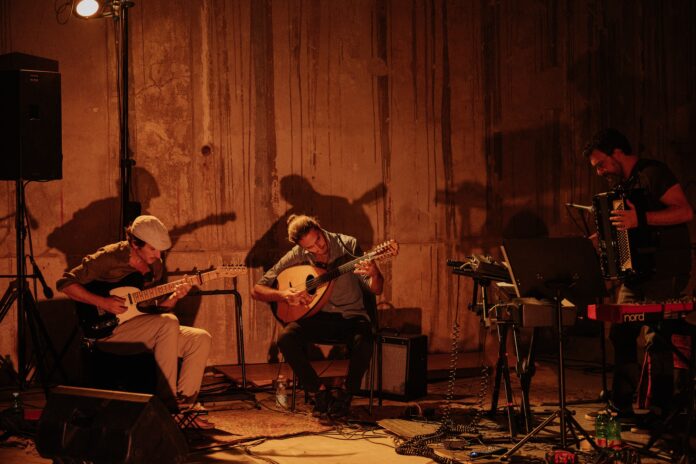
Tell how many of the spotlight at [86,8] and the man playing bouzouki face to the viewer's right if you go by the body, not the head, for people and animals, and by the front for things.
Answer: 0

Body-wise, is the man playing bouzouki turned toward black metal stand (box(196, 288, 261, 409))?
no

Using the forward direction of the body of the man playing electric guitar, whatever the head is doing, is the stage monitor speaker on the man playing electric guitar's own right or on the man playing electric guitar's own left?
on the man playing electric guitar's own right

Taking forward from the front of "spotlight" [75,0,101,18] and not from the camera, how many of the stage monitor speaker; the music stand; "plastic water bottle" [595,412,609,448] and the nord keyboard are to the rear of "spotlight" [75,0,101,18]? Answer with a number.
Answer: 0

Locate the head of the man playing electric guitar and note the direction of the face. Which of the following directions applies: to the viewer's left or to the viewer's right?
to the viewer's right

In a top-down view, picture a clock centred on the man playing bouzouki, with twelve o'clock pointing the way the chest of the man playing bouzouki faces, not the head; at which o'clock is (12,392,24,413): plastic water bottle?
The plastic water bottle is roughly at 2 o'clock from the man playing bouzouki.

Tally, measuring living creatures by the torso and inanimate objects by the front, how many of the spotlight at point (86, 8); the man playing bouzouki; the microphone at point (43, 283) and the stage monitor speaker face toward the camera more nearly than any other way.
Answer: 2

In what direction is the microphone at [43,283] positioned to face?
to the viewer's right

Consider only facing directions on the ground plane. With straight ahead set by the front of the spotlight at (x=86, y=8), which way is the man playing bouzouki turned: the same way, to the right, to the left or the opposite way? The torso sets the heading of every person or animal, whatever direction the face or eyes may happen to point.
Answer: the same way

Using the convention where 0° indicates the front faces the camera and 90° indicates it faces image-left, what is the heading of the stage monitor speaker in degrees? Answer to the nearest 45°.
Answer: approximately 225°

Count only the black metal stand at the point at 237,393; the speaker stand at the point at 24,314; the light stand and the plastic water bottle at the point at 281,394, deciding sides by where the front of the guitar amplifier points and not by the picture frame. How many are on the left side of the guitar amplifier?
0

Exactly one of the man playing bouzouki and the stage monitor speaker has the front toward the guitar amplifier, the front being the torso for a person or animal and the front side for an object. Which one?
the stage monitor speaker

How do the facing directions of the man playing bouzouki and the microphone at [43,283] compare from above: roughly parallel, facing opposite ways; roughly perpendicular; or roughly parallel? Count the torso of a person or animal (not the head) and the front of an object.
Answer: roughly perpendicular

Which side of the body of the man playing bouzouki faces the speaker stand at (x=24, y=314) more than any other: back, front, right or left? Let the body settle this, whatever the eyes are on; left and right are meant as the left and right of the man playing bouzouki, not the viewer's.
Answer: right

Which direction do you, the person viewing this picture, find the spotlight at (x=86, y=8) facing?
facing the viewer

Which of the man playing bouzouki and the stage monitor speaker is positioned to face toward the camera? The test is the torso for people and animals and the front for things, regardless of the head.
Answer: the man playing bouzouki
